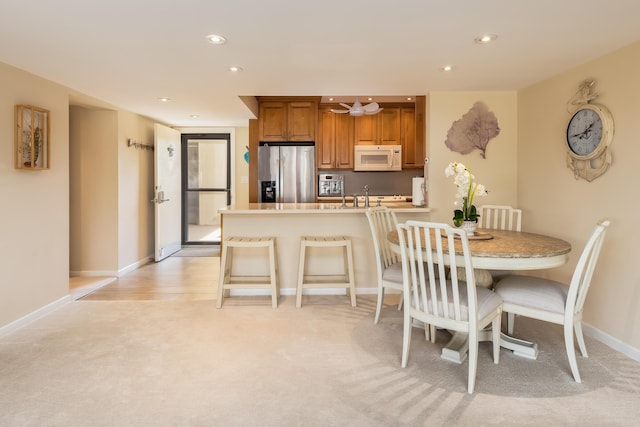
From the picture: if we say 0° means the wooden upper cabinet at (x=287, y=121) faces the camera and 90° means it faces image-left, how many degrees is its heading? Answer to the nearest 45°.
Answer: approximately 0°

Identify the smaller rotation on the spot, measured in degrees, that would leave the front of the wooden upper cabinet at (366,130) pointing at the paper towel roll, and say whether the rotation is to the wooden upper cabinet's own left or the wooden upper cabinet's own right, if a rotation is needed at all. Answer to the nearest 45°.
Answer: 0° — it already faces it

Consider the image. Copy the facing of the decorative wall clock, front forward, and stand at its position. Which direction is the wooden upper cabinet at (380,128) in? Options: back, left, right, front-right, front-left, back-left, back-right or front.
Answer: right

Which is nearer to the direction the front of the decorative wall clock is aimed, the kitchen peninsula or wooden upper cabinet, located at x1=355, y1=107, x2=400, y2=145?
the kitchen peninsula

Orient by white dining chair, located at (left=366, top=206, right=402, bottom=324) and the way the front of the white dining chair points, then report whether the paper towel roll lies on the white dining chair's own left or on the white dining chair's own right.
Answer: on the white dining chair's own left

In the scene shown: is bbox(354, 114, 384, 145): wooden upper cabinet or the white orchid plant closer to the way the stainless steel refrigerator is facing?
the white orchid plant

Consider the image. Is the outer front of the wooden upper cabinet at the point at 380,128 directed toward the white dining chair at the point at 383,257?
yes

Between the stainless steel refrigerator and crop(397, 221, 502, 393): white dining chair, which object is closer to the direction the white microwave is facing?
the white dining chair

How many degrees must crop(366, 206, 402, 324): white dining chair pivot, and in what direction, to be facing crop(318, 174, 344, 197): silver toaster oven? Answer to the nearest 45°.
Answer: approximately 135° to its left

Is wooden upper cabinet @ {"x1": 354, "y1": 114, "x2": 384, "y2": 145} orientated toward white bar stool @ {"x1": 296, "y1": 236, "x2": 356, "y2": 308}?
yes
